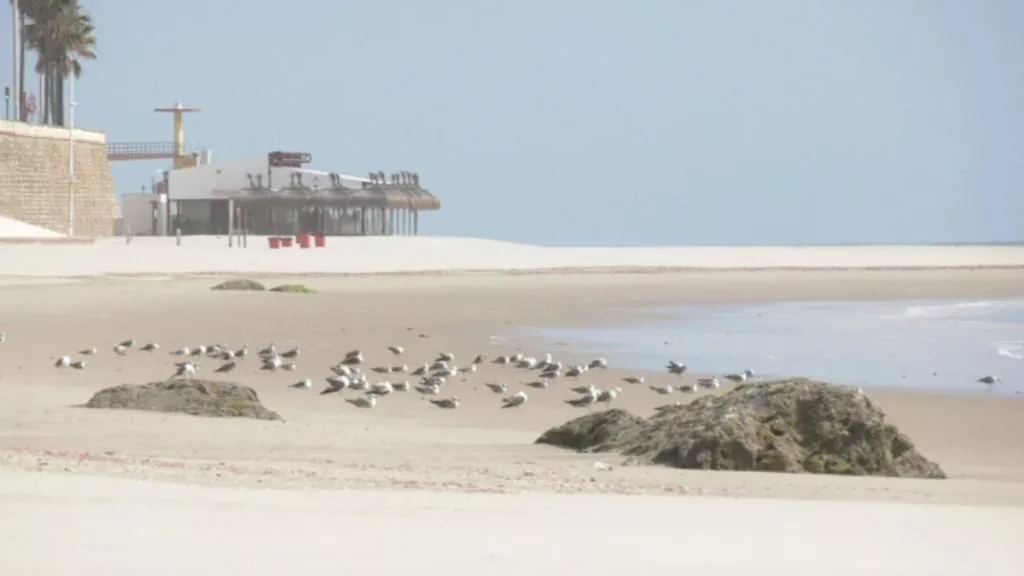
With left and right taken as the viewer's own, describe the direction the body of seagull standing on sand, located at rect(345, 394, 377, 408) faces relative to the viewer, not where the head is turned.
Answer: facing to the right of the viewer

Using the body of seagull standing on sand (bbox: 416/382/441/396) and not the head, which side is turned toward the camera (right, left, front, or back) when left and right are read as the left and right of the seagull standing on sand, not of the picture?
right
